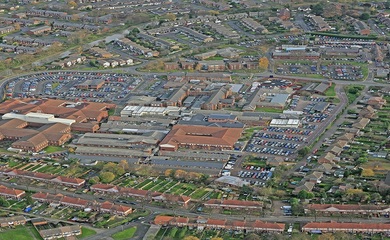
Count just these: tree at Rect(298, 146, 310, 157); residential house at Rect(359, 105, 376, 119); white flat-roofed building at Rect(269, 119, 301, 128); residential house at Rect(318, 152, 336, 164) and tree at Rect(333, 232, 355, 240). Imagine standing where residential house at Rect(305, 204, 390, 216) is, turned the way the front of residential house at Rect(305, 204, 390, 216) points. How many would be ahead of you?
1

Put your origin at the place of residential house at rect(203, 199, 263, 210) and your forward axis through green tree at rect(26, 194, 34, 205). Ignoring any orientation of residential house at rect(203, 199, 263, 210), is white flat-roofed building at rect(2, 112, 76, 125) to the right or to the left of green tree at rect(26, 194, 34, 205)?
right

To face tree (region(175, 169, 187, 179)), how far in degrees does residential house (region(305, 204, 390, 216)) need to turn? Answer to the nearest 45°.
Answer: approximately 90° to its right

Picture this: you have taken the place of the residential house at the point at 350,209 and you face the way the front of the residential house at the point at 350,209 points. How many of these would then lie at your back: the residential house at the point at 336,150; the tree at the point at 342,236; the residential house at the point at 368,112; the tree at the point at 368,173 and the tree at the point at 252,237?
3

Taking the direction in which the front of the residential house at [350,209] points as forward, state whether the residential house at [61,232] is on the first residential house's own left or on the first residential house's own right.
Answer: on the first residential house's own right

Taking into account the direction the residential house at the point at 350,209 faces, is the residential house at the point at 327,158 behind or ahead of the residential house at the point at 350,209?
behind

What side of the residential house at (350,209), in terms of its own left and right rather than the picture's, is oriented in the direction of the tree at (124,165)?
right

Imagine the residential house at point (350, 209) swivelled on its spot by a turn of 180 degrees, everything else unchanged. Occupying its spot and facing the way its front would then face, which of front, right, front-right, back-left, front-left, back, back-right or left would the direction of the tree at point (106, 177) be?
left

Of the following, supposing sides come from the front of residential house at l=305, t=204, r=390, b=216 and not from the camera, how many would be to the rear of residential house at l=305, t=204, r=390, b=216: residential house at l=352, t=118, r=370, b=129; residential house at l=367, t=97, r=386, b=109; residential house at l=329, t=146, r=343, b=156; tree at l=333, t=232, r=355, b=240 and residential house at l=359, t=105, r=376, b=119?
4

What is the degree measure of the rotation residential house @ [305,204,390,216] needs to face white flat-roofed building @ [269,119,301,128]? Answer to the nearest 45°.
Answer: approximately 135° to its right

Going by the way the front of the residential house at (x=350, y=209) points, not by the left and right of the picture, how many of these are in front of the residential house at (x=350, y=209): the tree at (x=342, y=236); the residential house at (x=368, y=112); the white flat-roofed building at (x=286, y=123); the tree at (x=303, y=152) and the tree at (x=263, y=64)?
1

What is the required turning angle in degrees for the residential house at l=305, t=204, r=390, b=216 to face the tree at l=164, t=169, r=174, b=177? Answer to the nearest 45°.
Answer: approximately 90° to its right

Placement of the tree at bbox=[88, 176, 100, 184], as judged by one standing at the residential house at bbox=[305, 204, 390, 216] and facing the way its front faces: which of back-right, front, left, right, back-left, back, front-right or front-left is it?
right

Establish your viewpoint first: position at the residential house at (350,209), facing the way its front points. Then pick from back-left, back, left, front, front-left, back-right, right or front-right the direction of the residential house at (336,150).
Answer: back

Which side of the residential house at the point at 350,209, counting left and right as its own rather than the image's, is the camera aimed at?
front

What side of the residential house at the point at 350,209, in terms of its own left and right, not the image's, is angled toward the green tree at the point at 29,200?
right
